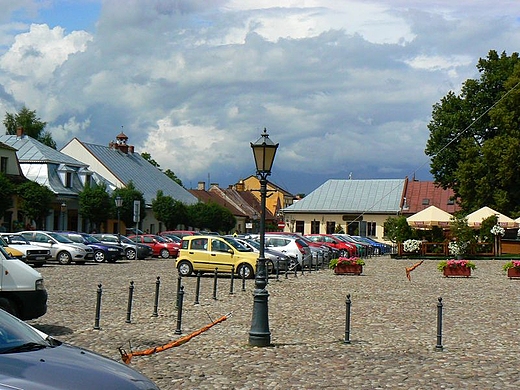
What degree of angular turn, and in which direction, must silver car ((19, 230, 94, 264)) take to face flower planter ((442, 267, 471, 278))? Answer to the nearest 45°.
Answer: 0° — it already faces it

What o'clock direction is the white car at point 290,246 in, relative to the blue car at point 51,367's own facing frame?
The white car is roughly at 8 o'clock from the blue car.

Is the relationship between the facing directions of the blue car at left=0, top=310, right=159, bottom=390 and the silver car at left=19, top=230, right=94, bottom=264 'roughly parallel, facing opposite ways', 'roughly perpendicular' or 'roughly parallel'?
roughly parallel

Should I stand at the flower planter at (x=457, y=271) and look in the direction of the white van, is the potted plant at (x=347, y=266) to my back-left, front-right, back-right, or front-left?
front-right

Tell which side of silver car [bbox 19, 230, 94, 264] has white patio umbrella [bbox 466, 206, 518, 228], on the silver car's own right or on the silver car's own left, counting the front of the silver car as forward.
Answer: on the silver car's own left

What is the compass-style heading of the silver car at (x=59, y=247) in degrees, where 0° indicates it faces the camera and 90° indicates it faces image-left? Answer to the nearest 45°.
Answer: approximately 315°

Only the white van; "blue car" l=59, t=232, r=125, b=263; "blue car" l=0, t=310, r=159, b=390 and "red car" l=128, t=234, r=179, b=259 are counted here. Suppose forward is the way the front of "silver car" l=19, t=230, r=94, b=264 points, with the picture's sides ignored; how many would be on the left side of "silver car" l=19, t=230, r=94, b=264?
2

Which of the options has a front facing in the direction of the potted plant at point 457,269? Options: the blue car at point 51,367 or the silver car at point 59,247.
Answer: the silver car

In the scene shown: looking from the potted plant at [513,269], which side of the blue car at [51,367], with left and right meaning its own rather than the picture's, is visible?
left

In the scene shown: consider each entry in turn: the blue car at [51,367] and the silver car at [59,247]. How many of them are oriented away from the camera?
0

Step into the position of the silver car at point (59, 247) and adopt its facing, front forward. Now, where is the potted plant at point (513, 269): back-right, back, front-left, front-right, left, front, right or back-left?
front

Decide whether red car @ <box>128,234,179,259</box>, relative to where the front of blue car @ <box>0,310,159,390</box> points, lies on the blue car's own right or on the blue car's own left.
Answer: on the blue car's own left

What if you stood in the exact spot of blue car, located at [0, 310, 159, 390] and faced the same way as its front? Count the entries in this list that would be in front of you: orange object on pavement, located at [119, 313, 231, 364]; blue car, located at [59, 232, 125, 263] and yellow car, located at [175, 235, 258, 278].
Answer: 0

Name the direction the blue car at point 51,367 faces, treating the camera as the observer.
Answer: facing the viewer and to the right of the viewer
